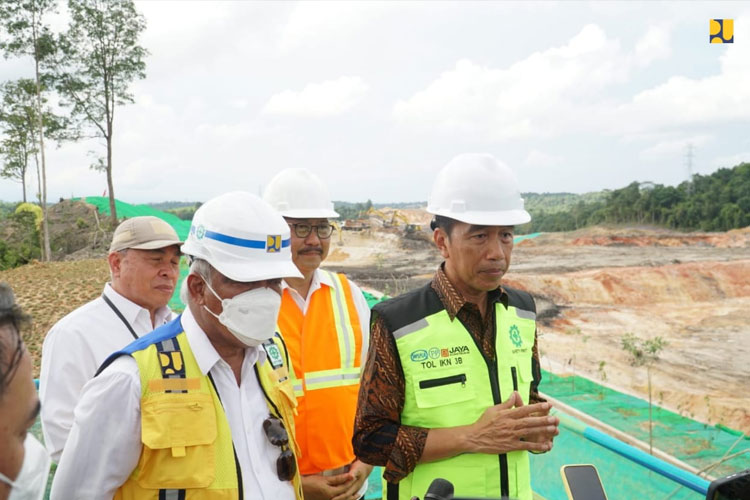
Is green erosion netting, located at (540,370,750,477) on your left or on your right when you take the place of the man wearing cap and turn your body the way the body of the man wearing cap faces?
on your left

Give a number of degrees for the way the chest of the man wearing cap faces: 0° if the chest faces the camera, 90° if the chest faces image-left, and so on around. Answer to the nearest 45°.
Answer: approximately 315°

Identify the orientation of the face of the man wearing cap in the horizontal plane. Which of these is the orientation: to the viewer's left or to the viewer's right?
to the viewer's right

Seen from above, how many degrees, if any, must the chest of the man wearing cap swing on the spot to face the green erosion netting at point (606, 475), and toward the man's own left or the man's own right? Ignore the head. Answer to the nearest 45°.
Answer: approximately 45° to the man's own left

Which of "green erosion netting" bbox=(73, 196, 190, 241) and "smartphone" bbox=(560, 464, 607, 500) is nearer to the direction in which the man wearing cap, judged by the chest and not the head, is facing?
the smartphone
